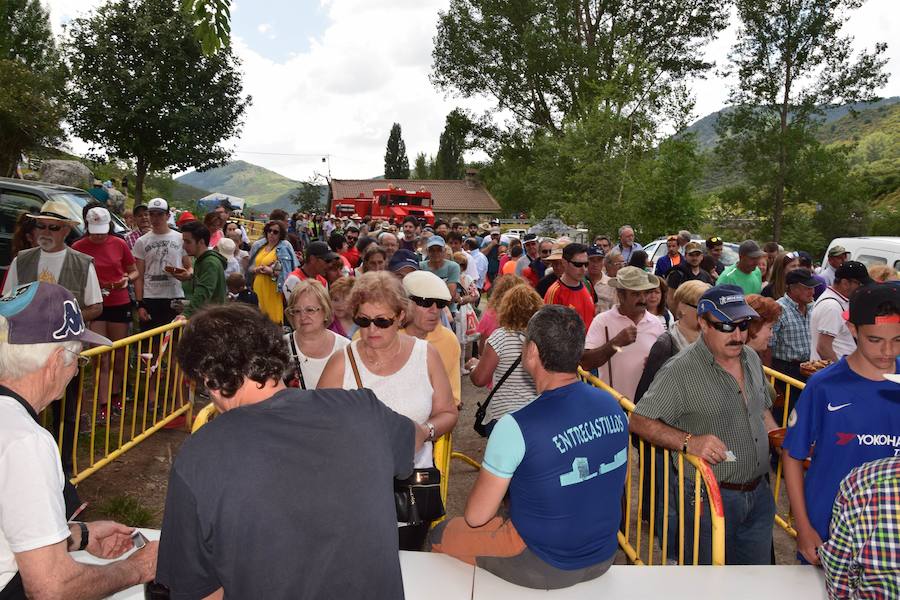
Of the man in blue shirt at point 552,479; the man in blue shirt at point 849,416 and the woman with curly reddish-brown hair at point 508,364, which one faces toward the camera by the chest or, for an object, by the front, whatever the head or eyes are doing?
the man in blue shirt at point 849,416

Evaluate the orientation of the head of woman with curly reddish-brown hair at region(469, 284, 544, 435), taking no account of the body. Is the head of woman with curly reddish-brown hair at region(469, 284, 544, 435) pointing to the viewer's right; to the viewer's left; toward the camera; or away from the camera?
away from the camera

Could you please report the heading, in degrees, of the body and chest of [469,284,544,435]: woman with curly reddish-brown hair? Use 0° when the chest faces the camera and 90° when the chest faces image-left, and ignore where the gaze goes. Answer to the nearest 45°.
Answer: approximately 135°

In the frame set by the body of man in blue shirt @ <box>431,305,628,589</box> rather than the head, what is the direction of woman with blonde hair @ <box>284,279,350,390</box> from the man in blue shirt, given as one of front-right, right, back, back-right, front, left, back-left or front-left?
front

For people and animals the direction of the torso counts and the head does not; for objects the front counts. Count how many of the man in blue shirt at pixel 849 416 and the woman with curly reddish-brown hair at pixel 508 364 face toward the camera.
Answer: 1

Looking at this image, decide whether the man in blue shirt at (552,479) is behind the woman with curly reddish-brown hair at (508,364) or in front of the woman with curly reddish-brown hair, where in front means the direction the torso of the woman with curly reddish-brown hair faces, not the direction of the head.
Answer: behind

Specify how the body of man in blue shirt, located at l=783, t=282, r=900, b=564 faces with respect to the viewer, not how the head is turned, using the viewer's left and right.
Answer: facing the viewer

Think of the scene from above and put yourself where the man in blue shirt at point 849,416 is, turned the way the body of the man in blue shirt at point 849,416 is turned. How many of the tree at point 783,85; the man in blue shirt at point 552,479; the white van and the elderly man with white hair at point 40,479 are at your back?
2

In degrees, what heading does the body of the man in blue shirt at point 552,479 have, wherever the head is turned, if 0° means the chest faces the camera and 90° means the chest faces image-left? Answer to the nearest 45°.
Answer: approximately 135°

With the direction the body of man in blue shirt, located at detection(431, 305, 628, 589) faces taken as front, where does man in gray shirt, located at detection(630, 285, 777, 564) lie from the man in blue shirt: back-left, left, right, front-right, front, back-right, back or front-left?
right
